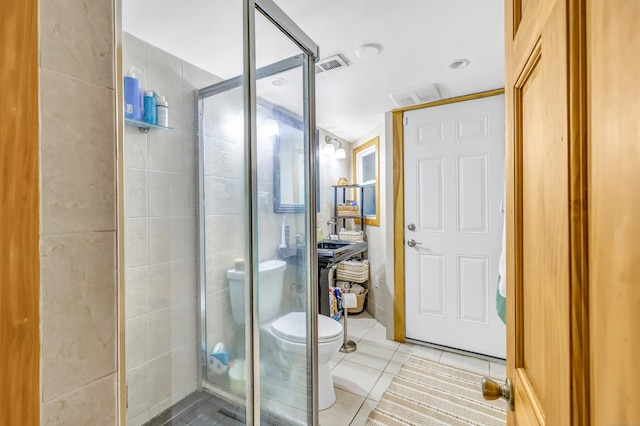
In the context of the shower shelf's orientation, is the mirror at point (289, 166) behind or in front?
in front

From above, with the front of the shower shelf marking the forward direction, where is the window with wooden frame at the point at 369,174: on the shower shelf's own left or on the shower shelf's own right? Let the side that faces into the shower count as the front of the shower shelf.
on the shower shelf's own left

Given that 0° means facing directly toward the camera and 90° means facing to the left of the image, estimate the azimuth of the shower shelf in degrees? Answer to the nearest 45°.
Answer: approximately 315°

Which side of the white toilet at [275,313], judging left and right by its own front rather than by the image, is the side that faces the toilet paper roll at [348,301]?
left

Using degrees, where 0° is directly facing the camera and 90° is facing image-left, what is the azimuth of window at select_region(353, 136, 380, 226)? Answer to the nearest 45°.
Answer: approximately 45°

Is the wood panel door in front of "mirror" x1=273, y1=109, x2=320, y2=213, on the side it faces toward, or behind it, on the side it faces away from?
in front
